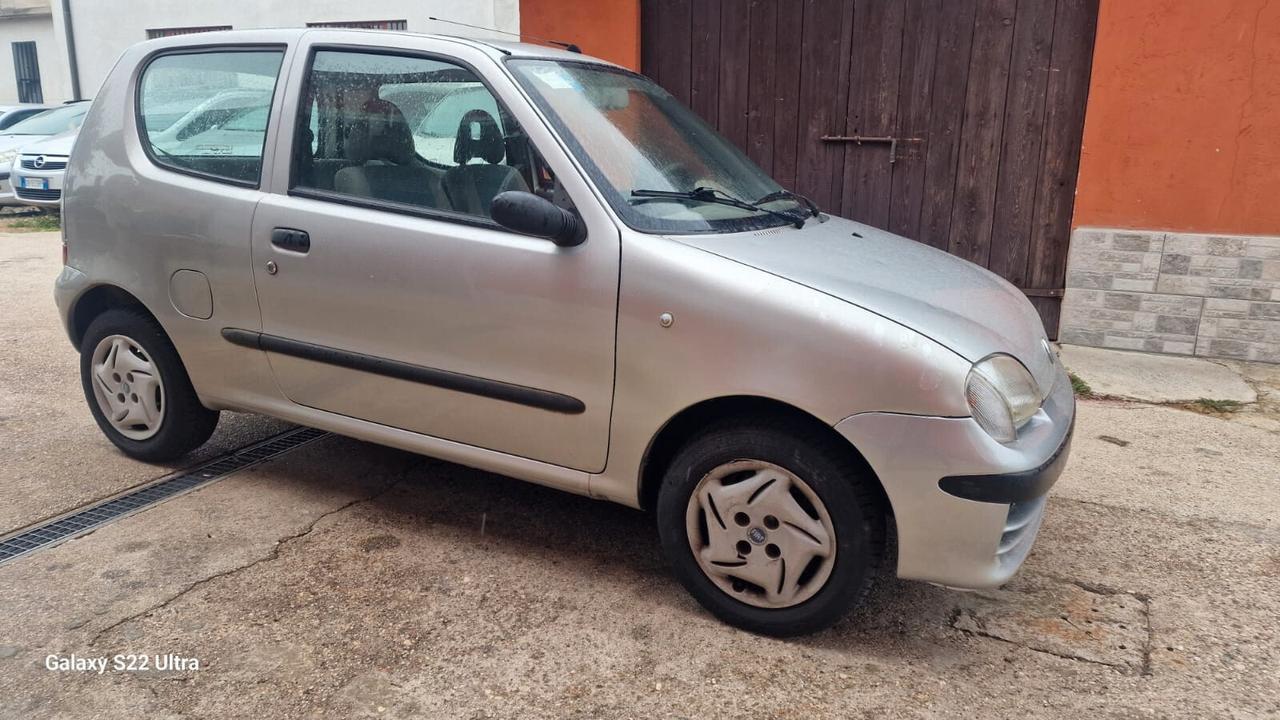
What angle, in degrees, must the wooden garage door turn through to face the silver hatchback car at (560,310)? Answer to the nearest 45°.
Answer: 0° — it already faces it

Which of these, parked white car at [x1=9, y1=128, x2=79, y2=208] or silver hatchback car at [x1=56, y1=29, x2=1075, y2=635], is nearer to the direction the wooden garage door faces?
the silver hatchback car

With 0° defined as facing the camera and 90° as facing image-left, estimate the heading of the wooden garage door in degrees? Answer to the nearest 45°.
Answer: approximately 0°

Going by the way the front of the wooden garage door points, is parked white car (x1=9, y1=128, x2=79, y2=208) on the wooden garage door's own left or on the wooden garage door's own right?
on the wooden garage door's own right

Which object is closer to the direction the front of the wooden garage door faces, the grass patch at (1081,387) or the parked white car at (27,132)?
the grass patch

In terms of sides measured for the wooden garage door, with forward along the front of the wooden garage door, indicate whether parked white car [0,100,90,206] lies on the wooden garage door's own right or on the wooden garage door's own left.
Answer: on the wooden garage door's own right

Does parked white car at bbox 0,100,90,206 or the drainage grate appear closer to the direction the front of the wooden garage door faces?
the drainage grate

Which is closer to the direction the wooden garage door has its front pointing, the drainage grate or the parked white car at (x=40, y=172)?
the drainage grate

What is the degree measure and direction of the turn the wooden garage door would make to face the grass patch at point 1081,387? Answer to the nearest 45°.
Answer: approximately 45° to its left
